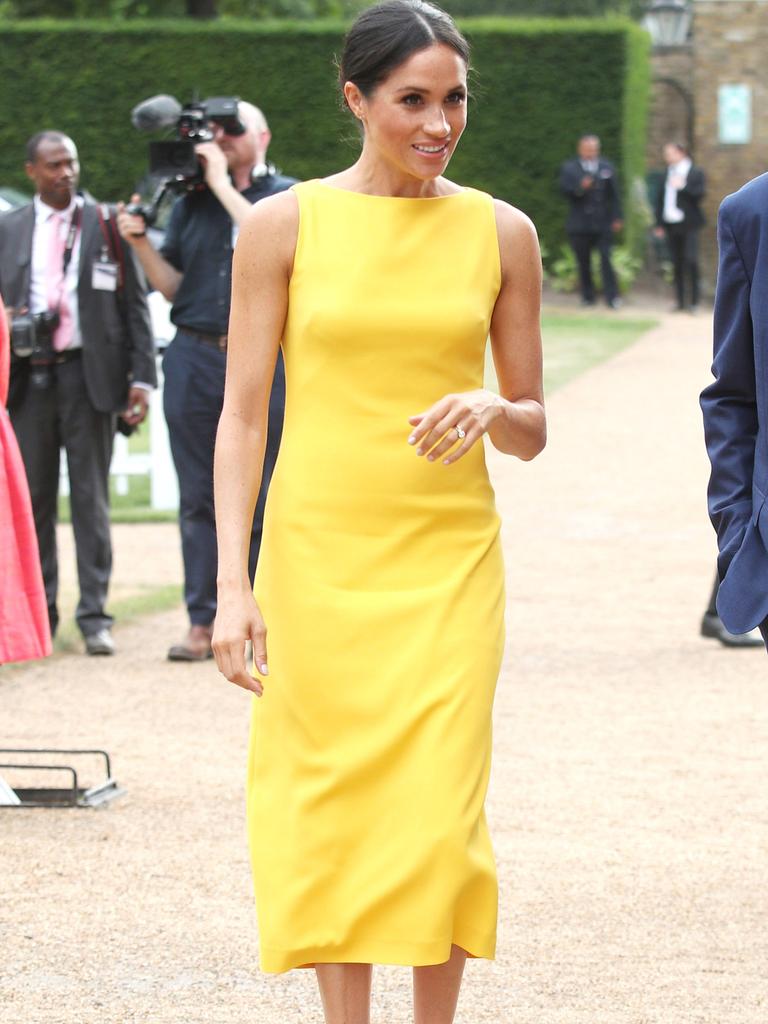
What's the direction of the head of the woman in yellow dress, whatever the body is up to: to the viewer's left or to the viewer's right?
to the viewer's right

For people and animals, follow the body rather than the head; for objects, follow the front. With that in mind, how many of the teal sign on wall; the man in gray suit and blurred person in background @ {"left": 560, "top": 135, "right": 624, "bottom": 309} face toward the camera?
3

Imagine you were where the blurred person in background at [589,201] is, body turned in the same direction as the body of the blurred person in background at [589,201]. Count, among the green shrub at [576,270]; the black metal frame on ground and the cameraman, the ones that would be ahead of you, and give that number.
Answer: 2

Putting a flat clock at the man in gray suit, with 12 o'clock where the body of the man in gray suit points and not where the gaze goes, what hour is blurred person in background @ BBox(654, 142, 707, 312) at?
The blurred person in background is roughly at 7 o'clock from the man in gray suit.

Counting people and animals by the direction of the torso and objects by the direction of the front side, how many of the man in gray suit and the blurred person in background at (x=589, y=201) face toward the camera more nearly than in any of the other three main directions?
2

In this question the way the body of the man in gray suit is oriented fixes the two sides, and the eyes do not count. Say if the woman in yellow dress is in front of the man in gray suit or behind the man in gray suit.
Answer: in front

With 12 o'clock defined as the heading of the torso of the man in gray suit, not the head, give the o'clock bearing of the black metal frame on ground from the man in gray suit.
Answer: The black metal frame on ground is roughly at 12 o'clock from the man in gray suit.
